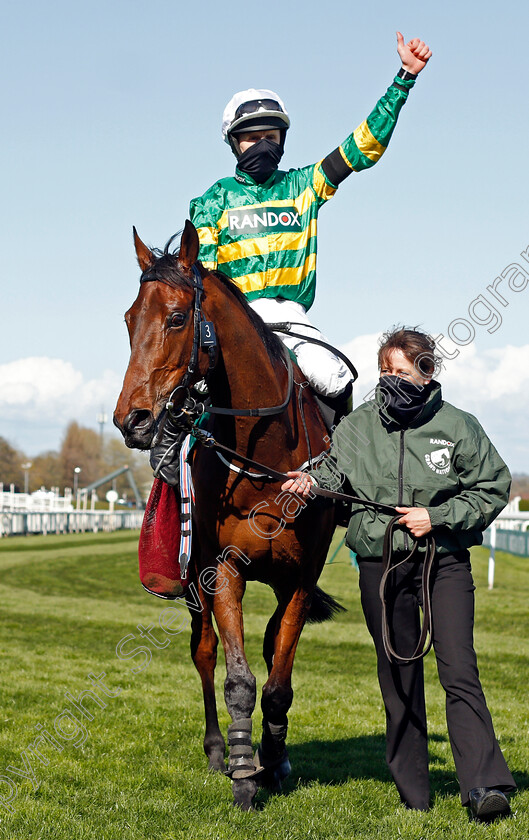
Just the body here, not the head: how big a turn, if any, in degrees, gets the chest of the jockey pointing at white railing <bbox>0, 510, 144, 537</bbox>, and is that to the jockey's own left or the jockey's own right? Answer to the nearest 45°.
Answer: approximately 180°

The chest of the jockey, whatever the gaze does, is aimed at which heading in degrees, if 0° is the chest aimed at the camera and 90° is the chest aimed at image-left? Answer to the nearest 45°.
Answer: approximately 0°

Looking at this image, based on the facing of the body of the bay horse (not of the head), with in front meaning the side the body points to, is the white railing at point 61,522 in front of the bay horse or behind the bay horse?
behind

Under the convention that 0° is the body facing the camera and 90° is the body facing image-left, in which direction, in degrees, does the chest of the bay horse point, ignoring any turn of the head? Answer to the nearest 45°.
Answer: approximately 0°
